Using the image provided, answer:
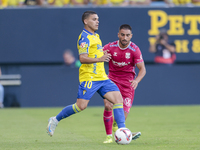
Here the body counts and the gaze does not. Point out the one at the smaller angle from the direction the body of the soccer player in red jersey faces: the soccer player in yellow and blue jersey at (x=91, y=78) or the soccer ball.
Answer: the soccer ball

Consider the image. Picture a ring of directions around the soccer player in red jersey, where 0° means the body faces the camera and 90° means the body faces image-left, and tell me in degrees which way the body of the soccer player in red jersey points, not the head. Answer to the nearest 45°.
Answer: approximately 0°

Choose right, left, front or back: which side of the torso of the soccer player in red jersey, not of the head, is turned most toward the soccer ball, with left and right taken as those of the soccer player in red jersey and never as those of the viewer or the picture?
front
